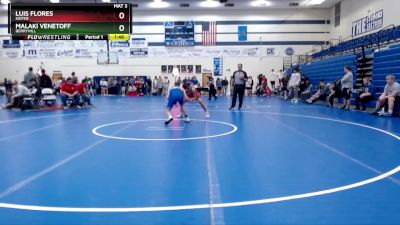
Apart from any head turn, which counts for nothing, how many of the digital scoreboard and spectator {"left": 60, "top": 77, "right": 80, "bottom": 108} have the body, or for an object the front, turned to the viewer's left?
0

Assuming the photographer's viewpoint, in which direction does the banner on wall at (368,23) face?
facing the viewer and to the left of the viewer

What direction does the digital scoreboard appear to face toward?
toward the camera

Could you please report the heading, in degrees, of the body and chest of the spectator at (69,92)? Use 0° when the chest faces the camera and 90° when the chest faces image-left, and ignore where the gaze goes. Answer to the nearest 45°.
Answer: approximately 0°

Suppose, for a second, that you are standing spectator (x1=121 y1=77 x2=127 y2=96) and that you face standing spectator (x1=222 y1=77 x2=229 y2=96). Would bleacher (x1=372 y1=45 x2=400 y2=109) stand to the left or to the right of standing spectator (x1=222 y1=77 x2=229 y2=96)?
right

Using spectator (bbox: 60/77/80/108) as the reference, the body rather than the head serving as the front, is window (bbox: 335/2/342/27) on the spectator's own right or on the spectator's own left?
on the spectator's own left

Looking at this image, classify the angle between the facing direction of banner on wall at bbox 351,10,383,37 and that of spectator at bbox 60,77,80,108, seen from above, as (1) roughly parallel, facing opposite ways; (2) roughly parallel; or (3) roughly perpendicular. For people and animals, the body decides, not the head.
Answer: roughly perpendicular

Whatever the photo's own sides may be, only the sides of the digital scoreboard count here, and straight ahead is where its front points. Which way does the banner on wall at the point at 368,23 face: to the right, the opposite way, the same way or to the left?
to the right

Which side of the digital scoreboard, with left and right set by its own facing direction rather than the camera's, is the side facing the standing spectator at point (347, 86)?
front

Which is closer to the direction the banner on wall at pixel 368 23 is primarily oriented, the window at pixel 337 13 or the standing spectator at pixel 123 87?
the standing spectator

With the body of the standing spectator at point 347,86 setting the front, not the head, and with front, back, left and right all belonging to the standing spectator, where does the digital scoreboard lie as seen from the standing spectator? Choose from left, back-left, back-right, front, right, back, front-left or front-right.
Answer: front-right

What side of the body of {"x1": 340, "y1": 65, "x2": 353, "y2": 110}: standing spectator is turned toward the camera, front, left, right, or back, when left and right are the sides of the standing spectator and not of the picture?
left
